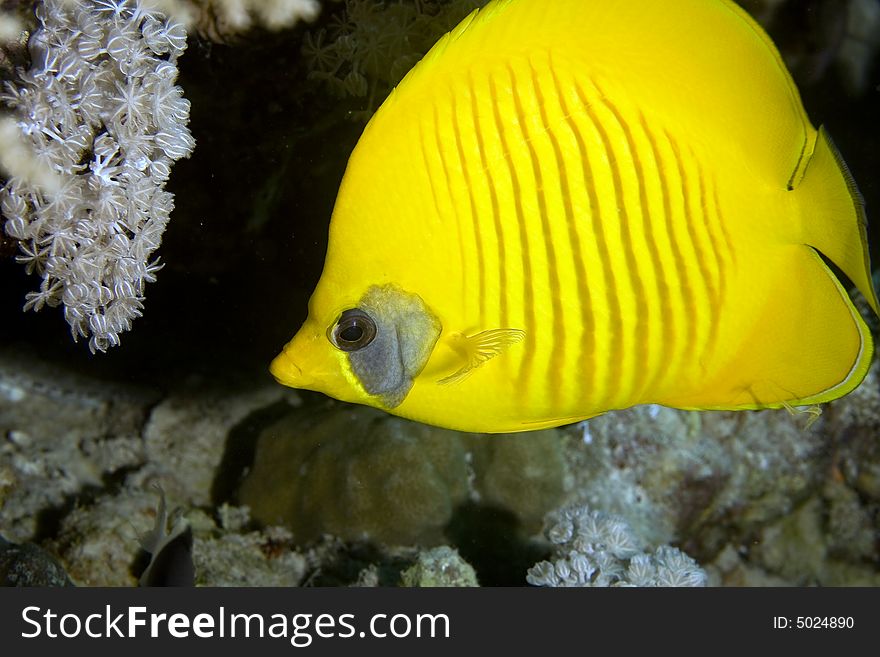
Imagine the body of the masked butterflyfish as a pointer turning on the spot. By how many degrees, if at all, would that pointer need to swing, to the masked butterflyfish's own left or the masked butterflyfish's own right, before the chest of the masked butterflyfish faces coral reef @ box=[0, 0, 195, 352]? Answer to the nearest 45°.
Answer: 0° — it already faces it

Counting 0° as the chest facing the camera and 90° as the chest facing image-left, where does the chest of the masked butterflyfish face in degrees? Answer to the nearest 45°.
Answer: approximately 90°
